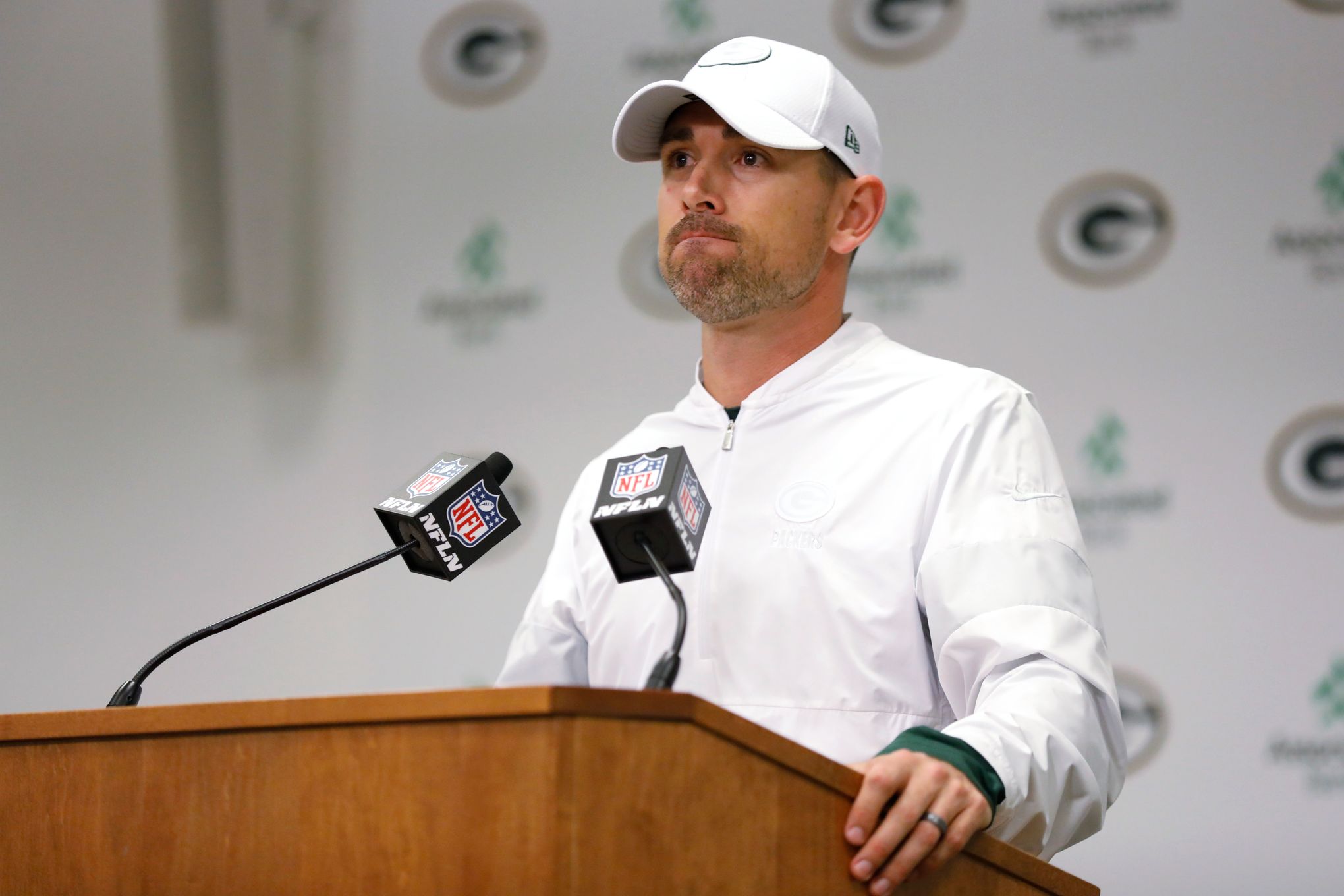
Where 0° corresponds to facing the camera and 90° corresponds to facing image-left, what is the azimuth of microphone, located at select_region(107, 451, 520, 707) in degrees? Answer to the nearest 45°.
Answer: approximately 225°

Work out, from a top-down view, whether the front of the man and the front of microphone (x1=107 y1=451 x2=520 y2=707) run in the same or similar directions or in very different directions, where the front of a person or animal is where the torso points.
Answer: very different directions
